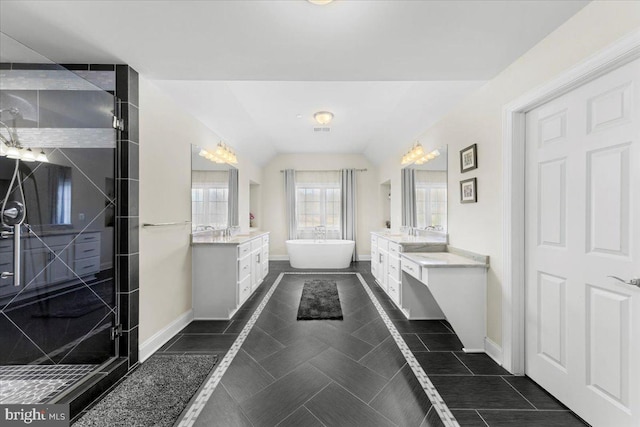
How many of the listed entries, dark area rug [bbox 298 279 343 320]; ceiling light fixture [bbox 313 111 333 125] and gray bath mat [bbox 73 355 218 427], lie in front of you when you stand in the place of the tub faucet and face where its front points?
3

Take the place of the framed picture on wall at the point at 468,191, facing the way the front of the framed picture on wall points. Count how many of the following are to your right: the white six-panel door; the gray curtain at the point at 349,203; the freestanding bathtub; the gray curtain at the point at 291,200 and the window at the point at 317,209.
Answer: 4

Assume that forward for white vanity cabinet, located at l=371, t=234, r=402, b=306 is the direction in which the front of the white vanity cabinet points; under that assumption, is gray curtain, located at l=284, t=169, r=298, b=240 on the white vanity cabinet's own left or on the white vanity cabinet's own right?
on the white vanity cabinet's own right

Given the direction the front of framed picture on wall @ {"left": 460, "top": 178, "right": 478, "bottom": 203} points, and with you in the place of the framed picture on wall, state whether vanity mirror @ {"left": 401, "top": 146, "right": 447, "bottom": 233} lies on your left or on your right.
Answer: on your right

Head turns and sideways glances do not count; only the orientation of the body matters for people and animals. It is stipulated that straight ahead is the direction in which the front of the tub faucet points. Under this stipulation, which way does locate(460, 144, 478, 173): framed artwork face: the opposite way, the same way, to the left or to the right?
to the right

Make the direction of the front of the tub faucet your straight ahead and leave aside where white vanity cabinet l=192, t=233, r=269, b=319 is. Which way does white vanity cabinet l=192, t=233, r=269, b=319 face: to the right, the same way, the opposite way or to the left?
to the left

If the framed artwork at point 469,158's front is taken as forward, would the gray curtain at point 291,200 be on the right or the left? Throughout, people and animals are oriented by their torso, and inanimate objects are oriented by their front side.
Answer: on its right

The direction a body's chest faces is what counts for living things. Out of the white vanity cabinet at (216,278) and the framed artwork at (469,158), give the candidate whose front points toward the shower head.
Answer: the framed artwork

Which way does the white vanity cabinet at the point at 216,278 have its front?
to the viewer's right

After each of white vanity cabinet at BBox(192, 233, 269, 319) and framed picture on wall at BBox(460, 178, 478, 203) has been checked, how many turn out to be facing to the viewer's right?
1

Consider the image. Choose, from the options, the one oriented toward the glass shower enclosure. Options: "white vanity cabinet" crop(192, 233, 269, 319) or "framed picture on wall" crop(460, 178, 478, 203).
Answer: the framed picture on wall
